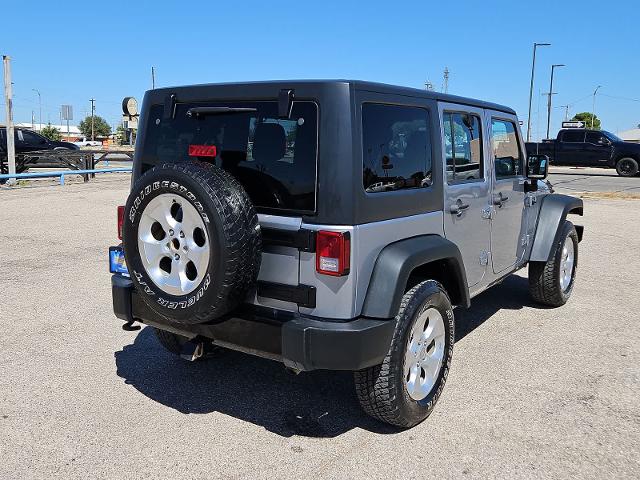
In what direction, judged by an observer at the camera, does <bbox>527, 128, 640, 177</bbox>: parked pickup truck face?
facing to the right of the viewer

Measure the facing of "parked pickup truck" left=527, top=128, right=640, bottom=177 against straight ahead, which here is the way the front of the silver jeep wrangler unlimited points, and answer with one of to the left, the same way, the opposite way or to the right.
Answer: to the right

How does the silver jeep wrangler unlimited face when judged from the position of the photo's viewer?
facing away from the viewer and to the right of the viewer

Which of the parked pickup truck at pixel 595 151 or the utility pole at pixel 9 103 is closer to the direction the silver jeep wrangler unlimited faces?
the parked pickup truck

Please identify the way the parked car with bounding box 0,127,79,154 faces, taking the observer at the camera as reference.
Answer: facing to the right of the viewer

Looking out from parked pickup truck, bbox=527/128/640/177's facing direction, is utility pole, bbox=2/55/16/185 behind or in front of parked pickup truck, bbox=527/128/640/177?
behind

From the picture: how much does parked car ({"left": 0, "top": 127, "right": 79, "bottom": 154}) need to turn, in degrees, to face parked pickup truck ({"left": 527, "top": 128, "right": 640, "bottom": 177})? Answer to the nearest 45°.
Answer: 0° — it already faces it

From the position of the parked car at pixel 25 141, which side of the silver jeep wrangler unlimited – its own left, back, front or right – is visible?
left
